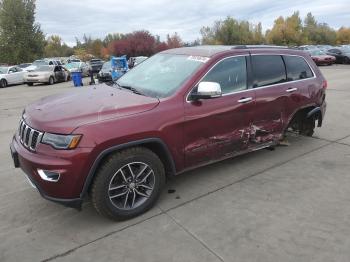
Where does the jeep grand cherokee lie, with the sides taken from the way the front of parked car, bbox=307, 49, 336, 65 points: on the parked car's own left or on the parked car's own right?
on the parked car's own right

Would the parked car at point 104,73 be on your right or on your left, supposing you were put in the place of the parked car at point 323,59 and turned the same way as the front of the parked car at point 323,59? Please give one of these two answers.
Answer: on your right

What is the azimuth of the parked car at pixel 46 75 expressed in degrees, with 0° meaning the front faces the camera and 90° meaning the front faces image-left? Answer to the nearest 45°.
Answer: approximately 45°

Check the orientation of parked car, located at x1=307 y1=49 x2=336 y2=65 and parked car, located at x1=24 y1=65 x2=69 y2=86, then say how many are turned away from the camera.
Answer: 0

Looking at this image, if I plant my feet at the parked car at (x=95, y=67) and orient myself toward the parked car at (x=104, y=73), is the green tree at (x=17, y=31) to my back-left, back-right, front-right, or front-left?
back-right

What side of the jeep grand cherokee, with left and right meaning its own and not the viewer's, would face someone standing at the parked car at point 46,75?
right

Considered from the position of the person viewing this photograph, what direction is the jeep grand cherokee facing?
facing the viewer and to the left of the viewer

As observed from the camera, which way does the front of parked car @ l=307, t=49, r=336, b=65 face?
facing the viewer and to the right of the viewer

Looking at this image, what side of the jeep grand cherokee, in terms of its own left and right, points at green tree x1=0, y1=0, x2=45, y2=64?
right
